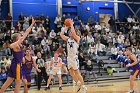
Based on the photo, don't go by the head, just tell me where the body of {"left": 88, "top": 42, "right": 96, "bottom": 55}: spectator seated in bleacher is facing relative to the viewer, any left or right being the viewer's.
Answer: facing the viewer

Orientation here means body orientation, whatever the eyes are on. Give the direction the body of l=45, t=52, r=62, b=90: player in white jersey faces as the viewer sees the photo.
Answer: toward the camera

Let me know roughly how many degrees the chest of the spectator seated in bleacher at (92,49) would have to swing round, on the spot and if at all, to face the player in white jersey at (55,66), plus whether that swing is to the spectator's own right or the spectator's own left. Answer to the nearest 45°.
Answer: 0° — they already face them

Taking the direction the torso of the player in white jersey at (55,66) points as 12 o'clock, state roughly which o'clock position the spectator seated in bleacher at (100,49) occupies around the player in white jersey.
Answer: The spectator seated in bleacher is roughly at 7 o'clock from the player in white jersey.

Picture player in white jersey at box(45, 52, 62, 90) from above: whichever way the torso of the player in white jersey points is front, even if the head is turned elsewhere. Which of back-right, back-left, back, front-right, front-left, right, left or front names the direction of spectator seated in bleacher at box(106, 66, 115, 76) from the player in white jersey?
back-left

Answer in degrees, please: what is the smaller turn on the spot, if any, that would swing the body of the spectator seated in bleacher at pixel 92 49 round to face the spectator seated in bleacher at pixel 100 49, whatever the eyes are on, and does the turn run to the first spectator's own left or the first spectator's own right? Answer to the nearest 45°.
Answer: approximately 135° to the first spectator's own left
